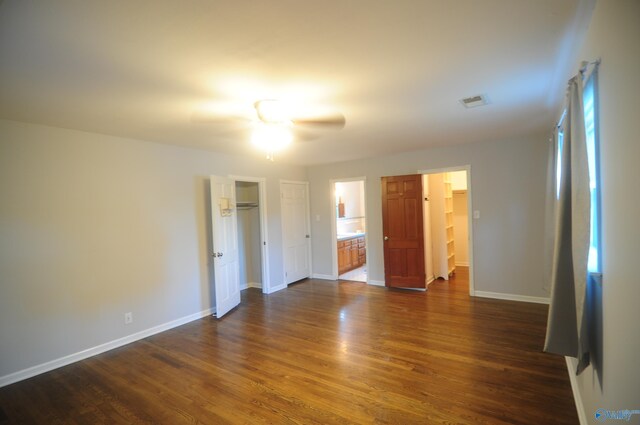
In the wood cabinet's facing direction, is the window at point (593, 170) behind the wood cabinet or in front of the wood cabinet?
in front

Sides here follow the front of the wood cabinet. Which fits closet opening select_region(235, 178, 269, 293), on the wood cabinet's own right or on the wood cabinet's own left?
on the wood cabinet's own right

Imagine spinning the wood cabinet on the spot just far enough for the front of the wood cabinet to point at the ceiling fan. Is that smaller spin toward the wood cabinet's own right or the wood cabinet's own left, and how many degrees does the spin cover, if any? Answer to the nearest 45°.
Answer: approximately 45° to the wood cabinet's own right

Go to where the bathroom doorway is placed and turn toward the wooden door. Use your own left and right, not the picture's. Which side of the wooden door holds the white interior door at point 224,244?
right

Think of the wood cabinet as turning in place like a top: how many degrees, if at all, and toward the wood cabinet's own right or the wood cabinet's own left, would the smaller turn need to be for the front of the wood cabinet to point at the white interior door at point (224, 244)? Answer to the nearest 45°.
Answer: approximately 90° to the wood cabinet's own right

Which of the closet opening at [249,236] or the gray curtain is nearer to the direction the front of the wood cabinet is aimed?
the gray curtain

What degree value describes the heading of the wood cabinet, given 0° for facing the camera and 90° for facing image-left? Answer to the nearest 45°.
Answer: approximately 315°

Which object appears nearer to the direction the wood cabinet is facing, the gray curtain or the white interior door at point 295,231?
the gray curtain

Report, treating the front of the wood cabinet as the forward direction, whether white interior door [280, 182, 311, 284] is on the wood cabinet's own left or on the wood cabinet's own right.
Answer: on the wood cabinet's own right

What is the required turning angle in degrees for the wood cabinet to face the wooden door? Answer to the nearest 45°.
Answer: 0° — it already faces it
